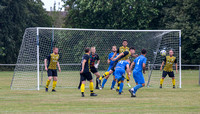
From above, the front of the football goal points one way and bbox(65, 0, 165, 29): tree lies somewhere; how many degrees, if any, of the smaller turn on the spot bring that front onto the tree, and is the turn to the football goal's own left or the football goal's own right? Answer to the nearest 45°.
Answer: approximately 135° to the football goal's own left

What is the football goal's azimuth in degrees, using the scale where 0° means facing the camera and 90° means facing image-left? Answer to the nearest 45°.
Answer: approximately 315°

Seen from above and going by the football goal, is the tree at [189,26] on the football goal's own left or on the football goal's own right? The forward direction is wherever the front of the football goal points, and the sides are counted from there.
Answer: on the football goal's own left

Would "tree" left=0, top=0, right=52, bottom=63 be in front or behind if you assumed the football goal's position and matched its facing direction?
behind
